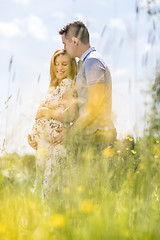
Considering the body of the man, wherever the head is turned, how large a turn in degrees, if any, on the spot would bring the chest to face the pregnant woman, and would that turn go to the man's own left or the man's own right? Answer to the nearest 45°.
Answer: approximately 45° to the man's own right

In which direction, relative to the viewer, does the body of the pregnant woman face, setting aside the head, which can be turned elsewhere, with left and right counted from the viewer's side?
facing the viewer and to the left of the viewer

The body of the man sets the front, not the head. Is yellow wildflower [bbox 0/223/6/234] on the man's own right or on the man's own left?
on the man's own left

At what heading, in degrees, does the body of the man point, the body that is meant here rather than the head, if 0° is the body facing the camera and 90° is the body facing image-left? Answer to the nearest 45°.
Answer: approximately 90°

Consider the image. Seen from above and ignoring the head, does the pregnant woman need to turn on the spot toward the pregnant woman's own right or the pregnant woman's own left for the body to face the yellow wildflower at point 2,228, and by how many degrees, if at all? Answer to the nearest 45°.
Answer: approximately 45° to the pregnant woman's own left

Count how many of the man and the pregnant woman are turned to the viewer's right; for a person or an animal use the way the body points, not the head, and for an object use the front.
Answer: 0

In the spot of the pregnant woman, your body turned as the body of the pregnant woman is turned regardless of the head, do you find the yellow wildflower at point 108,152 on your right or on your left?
on your left

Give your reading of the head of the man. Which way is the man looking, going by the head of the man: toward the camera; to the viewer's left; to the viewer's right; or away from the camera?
to the viewer's left

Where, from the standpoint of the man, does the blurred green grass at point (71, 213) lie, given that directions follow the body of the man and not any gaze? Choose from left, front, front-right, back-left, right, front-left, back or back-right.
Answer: left

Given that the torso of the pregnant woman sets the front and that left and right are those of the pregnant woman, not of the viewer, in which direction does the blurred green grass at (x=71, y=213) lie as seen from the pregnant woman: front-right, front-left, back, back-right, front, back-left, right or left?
front-left
